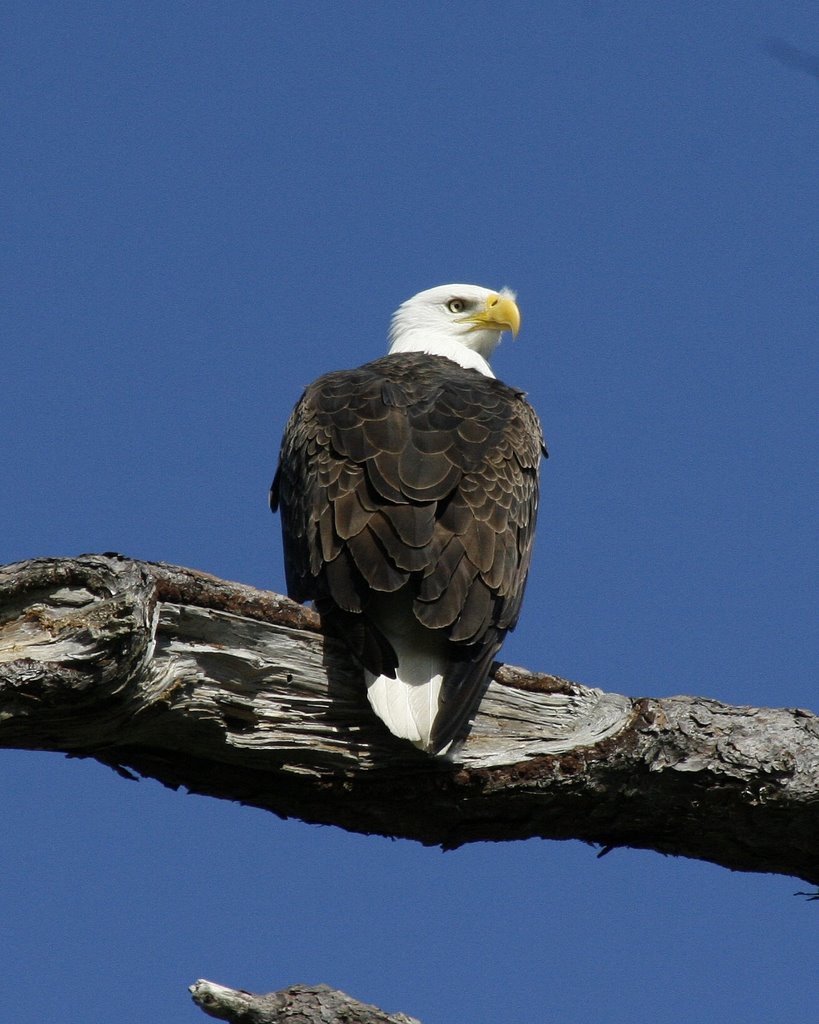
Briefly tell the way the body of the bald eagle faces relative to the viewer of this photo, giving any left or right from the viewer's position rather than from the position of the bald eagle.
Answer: facing away from the viewer
